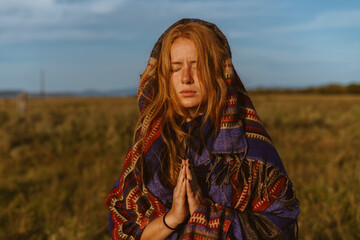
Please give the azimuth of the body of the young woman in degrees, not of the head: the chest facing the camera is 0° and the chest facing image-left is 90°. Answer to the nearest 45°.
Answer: approximately 0°
